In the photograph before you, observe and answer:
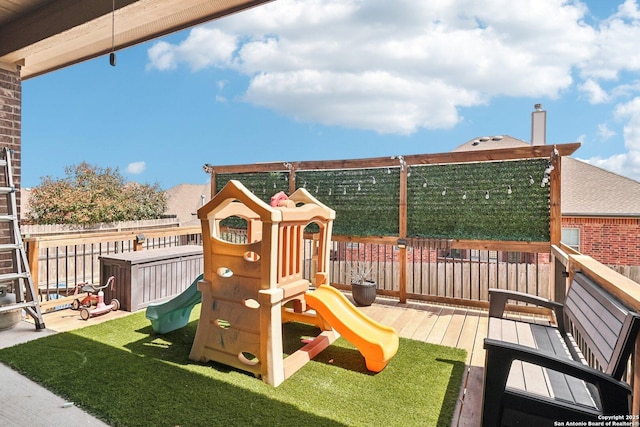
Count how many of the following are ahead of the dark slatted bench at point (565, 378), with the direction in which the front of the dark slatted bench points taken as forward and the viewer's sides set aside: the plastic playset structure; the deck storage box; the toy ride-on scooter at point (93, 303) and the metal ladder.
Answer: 4

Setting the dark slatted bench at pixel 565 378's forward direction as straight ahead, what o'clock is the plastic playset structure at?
The plastic playset structure is roughly at 12 o'clock from the dark slatted bench.

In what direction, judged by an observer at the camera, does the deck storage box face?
facing the viewer and to the right of the viewer

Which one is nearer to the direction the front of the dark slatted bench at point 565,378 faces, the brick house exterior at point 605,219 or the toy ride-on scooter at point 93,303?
the toy ride-on scooter

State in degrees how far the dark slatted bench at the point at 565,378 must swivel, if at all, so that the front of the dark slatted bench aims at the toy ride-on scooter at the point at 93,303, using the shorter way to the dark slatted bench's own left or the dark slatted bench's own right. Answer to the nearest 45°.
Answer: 0° — it already faces it

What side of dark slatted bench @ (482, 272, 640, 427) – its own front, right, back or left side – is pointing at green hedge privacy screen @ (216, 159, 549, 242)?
right

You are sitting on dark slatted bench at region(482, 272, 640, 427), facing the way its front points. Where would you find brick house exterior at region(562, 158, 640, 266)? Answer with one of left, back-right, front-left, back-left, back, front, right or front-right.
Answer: right

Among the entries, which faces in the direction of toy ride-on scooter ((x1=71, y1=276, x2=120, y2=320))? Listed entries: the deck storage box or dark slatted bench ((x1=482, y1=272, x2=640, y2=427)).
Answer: the dark slatted bench

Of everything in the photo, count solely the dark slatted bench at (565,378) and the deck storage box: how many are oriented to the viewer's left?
1

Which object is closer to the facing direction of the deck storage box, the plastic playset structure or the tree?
the plastic playset structure

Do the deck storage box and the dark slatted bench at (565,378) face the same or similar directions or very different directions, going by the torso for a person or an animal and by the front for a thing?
very different directions

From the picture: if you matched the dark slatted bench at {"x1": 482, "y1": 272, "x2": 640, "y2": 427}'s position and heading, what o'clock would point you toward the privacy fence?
The privacy fence is roughly at 2 o'clock from the dark slatted bench.

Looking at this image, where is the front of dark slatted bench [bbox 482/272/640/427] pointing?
to the viewer's left

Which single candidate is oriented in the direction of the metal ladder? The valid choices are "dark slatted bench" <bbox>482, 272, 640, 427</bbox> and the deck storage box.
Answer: the dark slatted bench
